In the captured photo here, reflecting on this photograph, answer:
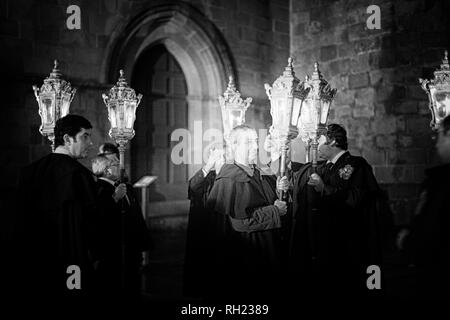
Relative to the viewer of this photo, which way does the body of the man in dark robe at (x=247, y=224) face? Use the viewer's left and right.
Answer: facing the viewer and to the right of the viewer

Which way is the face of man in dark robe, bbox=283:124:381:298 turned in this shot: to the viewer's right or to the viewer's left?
to the viewer's left

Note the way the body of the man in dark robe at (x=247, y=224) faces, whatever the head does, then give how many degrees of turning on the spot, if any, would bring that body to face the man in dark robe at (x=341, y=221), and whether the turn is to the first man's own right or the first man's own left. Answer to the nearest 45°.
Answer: approximately 90° to the first man's own left

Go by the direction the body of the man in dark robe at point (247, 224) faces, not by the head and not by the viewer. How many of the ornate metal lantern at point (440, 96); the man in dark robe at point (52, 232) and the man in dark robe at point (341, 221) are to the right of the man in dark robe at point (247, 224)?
1

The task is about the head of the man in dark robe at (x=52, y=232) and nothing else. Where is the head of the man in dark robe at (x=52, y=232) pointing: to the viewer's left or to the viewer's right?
to the viewer's right

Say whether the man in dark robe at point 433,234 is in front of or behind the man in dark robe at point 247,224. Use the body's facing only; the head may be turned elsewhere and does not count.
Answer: in front

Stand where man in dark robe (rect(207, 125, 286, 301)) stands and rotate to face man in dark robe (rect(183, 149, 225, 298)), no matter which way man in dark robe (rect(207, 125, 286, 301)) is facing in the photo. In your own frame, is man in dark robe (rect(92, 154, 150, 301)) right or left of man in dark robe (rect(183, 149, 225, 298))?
left
